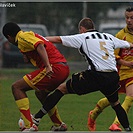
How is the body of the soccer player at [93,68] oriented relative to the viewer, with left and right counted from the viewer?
facing away from the viewer and to the left of the viewer

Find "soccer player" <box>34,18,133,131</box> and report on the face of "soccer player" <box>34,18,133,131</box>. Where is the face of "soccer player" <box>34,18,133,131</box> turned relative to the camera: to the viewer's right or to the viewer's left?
to the viewer's left
